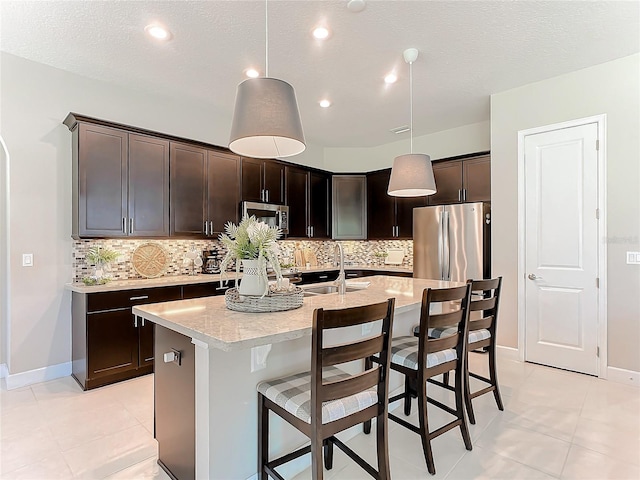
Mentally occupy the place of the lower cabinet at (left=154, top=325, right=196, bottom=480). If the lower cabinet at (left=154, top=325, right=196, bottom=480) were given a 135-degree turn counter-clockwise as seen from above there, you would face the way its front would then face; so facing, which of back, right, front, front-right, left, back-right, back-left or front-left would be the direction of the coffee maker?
left

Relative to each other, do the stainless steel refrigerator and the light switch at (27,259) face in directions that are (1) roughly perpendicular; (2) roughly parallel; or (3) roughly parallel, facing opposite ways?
roughly perpendicular

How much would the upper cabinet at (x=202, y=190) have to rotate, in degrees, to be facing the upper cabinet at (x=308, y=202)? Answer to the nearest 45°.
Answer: approximately 90° to its left

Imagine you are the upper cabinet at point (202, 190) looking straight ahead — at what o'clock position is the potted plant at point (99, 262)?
The potted plant is roughly at 4 o'clock from the upper cabinet.
